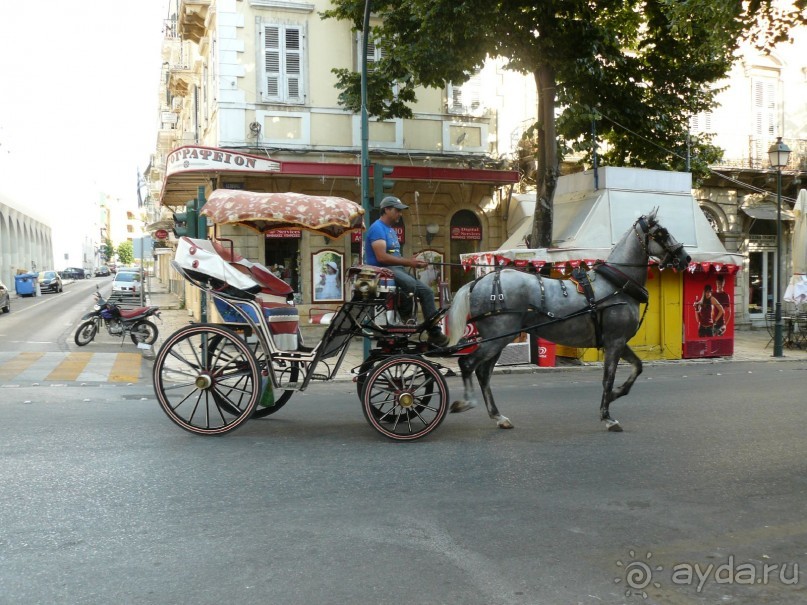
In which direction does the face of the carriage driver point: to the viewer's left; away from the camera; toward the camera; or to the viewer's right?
to the viewer's right

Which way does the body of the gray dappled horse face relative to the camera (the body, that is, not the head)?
to the viewer's right

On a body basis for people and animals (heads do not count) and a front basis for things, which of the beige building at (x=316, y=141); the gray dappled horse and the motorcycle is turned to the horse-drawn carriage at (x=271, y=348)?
the beige building

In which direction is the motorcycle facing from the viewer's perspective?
to the viewer's left

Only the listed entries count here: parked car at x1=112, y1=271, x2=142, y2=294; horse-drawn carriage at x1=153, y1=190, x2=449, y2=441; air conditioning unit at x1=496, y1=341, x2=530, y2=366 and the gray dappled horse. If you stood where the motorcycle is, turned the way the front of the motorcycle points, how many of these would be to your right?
1

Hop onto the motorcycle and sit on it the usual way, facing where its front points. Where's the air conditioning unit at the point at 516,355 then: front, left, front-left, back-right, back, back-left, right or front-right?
back-left

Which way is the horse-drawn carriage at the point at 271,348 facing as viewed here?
to the viewer's right

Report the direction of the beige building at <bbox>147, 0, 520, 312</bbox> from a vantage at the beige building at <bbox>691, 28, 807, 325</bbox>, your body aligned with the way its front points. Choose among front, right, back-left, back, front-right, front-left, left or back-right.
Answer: front-right

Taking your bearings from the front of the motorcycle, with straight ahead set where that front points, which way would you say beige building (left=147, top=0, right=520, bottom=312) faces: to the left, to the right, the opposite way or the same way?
to the left

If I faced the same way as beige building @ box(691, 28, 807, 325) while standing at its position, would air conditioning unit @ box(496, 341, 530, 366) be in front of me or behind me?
in front

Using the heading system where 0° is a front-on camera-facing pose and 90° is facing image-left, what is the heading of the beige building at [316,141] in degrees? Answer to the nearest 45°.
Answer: approximately 0°

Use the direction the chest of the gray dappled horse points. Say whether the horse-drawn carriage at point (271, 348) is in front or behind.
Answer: behind

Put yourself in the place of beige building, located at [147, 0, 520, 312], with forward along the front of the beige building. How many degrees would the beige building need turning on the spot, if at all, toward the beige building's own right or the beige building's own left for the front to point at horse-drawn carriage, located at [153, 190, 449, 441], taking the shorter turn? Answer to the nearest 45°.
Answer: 0° — it already faces it

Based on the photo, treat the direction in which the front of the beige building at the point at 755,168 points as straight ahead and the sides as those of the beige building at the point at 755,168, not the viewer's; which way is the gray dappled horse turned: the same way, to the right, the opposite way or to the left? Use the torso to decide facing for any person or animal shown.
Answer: to the left

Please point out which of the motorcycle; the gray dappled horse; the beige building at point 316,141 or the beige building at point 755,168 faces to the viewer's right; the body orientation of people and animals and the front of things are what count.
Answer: the gray dappled horse

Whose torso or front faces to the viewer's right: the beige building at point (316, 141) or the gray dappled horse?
the gray dappled horse

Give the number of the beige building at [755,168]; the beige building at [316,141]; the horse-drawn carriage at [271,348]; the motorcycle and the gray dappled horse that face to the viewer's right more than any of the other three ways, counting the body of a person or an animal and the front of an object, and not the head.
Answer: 2
